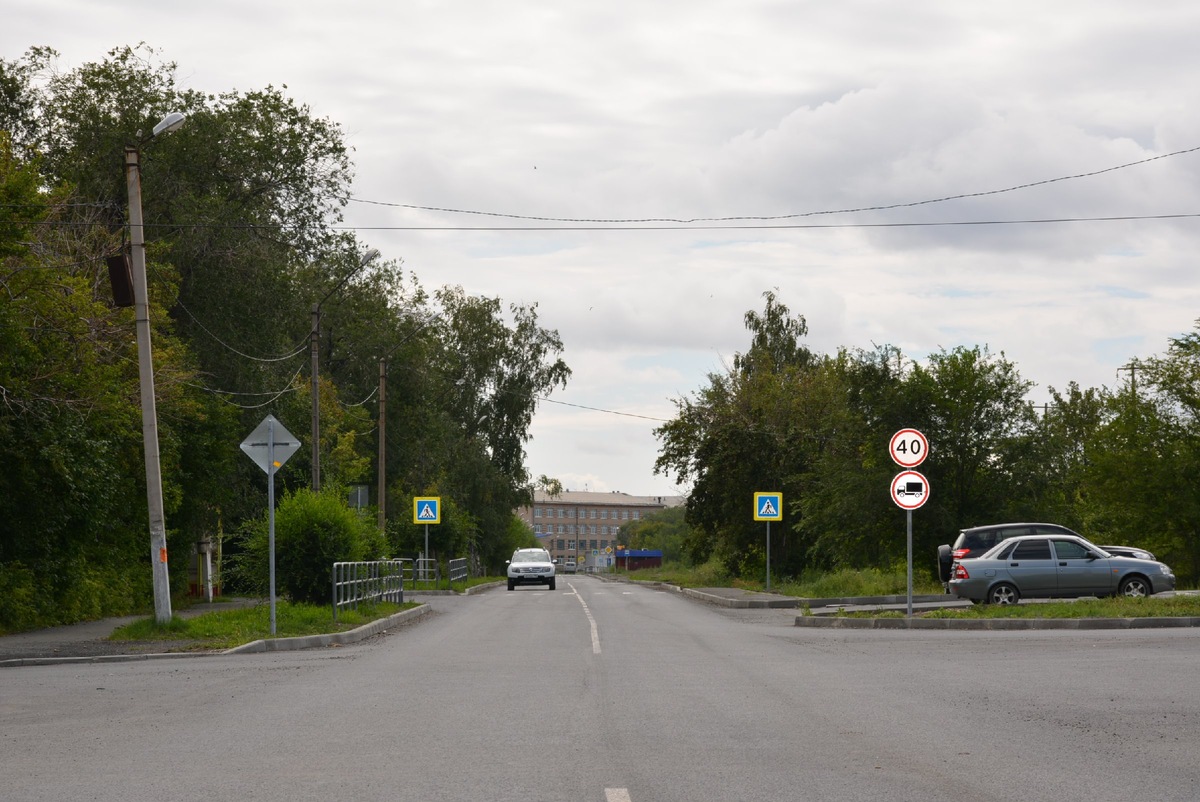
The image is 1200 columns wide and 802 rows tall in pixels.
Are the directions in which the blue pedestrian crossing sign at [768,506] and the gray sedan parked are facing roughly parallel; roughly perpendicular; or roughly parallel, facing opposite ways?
roughly perpendicular

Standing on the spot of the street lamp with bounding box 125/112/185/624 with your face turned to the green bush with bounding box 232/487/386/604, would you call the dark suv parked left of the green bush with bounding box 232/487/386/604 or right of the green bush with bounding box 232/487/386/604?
right

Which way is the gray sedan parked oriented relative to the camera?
to the viewer's right

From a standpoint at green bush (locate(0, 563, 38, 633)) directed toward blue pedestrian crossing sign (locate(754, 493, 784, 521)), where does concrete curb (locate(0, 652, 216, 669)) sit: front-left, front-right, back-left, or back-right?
back-right

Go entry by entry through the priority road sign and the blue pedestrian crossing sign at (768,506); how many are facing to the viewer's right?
0

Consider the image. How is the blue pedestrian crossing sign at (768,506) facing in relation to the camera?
toward the camera

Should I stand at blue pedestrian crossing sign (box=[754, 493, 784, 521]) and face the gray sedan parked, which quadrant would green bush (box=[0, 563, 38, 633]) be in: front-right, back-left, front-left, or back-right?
front-right
